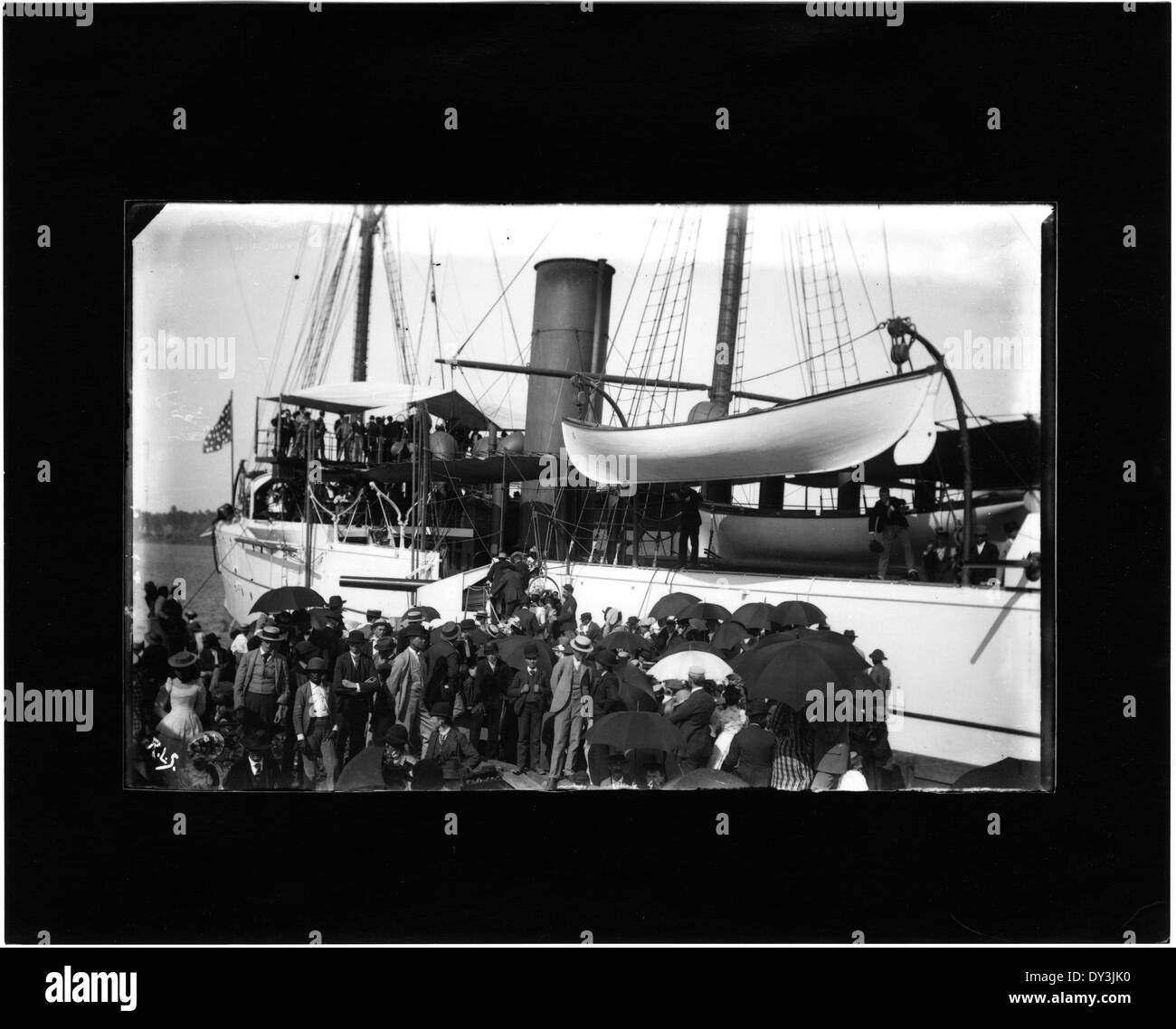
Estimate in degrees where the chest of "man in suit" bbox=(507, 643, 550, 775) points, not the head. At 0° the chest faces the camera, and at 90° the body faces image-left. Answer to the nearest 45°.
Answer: approximately 0°

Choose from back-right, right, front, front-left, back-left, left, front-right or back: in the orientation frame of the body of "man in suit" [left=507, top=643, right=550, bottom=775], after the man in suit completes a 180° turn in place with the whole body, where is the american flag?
left

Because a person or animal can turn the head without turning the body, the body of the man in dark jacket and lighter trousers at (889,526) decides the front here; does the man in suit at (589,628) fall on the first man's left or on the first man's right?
on the first man's right

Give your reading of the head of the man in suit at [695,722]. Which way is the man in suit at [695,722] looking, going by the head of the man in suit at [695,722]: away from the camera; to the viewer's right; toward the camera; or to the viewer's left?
away from the camera

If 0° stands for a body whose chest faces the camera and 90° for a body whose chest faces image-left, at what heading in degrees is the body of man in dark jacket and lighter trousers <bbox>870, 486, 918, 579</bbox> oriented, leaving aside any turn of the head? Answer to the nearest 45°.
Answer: approximately 0°
